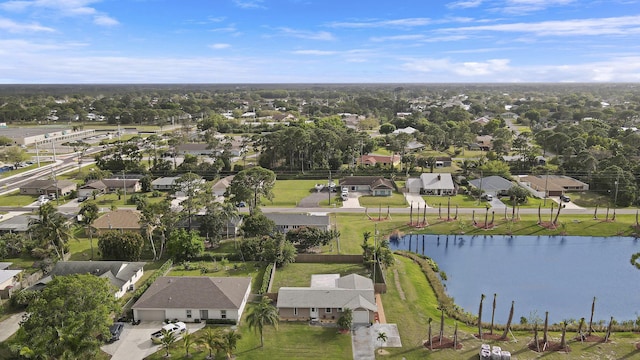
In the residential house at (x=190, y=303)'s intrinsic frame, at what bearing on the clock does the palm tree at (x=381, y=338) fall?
The palm tree is roughly at 10 o'clock from the residential house.

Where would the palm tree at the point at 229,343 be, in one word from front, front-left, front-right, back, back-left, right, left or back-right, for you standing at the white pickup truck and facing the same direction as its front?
right

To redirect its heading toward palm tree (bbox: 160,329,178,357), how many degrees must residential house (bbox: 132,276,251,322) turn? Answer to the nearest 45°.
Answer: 0° — it already faces it

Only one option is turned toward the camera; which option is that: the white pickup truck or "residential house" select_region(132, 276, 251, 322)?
the residential house

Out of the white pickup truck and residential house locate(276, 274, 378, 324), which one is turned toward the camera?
the residential house

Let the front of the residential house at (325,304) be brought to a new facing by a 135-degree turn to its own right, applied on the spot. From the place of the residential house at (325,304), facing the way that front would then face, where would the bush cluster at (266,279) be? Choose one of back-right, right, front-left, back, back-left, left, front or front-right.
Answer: front

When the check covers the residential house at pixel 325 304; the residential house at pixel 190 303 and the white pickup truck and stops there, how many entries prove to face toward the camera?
2

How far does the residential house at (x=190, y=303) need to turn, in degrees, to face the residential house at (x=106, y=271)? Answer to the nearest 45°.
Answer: approximately 135° to its right

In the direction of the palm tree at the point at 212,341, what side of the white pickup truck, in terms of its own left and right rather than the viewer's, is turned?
right

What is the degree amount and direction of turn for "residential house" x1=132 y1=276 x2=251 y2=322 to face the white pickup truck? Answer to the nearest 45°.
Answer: approximately 45° to its right

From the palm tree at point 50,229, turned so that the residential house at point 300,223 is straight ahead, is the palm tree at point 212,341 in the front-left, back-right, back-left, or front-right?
front-right

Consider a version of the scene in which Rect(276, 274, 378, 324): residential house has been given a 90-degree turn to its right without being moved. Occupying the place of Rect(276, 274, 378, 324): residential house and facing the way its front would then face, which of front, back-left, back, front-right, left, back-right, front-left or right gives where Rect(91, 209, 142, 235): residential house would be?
front-right

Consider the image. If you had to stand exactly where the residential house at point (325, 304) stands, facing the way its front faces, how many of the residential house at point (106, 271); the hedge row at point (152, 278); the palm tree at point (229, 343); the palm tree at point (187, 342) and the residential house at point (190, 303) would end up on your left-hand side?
0

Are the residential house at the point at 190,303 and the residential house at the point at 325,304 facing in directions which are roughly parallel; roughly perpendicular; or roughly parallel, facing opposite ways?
roughly parallel

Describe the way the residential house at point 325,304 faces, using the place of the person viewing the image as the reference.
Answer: facing the viewer

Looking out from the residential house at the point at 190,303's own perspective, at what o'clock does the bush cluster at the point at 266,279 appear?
The bush cluster is roughly at 8 o'clock from the residential house.

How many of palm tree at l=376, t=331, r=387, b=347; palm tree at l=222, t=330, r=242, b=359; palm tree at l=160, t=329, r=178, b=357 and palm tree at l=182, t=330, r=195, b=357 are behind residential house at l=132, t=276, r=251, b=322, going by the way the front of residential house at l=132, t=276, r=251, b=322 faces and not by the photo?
0

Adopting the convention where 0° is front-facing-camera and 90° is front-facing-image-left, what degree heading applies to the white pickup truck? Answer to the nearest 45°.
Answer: approximately 225°

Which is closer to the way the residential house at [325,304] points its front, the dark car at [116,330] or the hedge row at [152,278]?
the dark car

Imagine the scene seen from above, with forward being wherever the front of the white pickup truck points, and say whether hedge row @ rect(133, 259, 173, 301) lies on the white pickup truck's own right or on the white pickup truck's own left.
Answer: on the white pickup truck's own left
